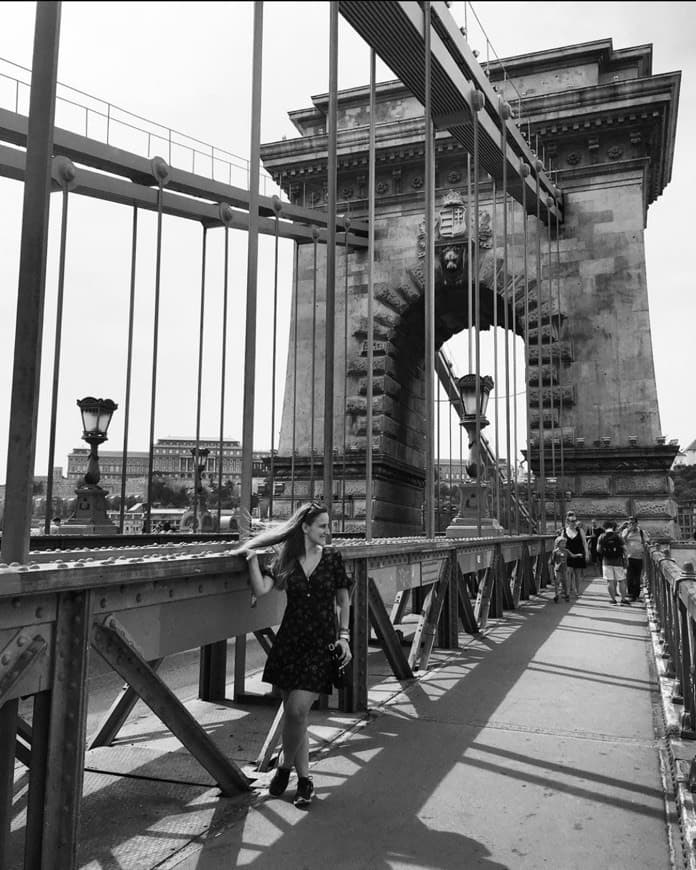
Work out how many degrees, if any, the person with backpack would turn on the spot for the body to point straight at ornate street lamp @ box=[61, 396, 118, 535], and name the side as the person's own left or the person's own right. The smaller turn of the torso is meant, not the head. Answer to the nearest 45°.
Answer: approximately 135° to the person's own left

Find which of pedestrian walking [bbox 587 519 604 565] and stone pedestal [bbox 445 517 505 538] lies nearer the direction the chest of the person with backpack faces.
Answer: the pedestrian walking

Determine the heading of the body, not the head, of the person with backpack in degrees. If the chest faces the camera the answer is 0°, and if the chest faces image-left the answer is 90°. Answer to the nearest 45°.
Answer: approximately 180°

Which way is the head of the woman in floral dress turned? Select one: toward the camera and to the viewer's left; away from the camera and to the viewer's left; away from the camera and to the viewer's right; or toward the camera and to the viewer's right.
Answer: toward the camera and to the viewer's right

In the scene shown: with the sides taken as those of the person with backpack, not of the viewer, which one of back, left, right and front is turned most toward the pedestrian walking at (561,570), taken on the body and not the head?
left

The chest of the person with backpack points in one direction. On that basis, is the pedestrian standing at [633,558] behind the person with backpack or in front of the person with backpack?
in front

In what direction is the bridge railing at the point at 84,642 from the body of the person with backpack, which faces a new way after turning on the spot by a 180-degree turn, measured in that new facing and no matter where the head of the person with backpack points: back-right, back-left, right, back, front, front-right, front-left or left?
front

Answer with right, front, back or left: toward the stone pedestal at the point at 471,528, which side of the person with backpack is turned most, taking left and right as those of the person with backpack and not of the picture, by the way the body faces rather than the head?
left

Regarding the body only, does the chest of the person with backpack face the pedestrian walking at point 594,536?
yes

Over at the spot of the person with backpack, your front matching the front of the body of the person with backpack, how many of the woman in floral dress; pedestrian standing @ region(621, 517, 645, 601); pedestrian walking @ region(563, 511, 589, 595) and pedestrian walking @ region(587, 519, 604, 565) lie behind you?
1

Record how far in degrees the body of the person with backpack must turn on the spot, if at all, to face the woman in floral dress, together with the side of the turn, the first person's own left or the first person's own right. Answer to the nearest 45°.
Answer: approximately 180°
